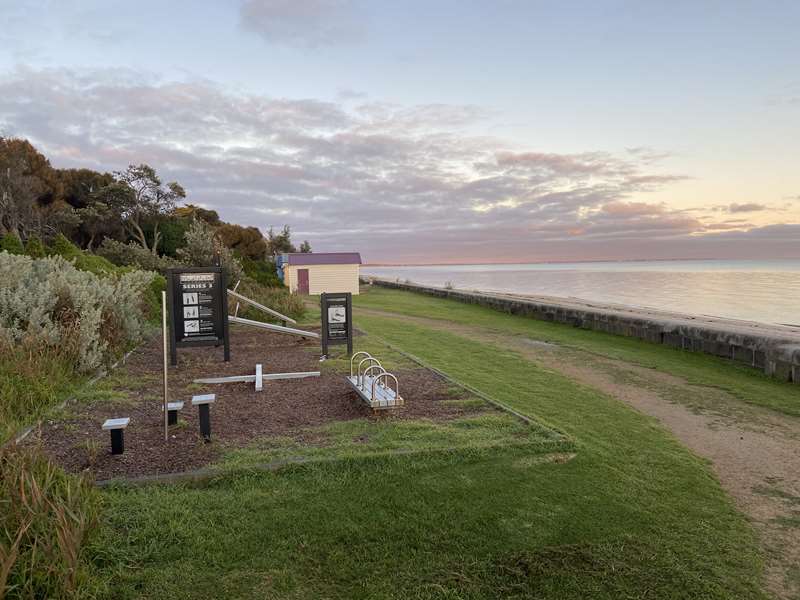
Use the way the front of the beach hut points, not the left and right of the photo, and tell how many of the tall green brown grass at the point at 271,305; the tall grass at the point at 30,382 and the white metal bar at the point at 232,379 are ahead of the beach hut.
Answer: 3

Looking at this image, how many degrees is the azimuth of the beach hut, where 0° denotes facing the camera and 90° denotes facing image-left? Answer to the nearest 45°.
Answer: approximately 0°

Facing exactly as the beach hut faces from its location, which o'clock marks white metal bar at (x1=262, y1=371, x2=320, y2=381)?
The white metal bar is roughly at 12 o'clock from the beach hut.

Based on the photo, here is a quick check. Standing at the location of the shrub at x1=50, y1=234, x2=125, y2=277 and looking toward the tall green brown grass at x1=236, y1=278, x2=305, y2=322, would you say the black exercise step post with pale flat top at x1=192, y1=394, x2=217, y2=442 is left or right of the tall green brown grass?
right

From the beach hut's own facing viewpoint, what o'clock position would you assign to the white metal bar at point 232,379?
The white metal bar is roughly at 12 o'clock from the beach hut.

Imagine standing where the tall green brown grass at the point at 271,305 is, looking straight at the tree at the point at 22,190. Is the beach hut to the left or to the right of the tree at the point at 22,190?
right

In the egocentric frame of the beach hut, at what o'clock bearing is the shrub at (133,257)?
The shrub is roughly at 2 o'clock from the beach hut.

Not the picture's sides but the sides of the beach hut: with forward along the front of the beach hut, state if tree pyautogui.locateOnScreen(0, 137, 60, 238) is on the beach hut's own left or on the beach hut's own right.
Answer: on the beach hut's own right
